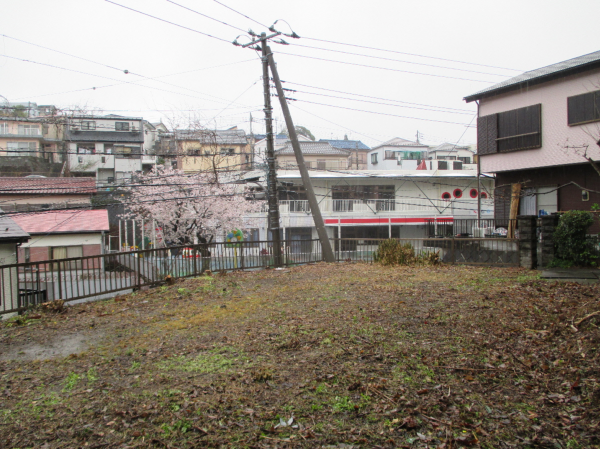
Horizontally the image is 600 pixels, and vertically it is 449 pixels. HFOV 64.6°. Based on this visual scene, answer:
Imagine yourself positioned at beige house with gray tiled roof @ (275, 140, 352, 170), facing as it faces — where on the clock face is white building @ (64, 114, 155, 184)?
The white building is roughly at 3 o'clock from the beige house with gray tiled roof.

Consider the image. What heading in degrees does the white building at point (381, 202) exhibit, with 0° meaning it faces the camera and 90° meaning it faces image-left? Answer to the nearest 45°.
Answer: approximately 0°

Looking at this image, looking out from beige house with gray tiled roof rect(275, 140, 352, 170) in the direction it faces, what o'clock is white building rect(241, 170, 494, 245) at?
The white building is roughly at 11 o'clock from the beige house with gray tiled roof.

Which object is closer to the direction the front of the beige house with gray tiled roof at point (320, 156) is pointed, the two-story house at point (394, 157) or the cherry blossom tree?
the cherry blossom tree

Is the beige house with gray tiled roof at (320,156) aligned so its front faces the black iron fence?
yes

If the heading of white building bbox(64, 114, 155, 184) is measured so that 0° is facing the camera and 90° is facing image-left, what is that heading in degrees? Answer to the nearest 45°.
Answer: approximately 0°
